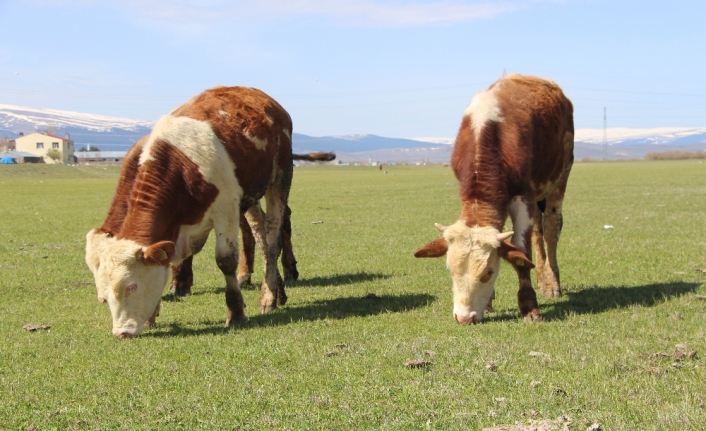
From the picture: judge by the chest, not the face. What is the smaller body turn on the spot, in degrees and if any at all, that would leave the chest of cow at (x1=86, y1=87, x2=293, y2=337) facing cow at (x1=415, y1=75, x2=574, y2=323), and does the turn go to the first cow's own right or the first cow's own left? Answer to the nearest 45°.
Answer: approximately 135° to the first cow's own left

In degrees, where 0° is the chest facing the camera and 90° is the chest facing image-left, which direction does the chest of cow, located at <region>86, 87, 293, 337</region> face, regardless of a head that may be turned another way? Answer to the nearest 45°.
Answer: approximately 45°
